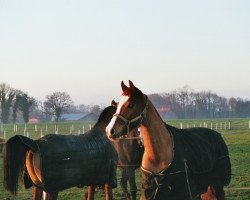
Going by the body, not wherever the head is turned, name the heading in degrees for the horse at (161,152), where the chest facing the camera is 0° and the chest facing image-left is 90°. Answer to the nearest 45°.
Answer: approximately 45°

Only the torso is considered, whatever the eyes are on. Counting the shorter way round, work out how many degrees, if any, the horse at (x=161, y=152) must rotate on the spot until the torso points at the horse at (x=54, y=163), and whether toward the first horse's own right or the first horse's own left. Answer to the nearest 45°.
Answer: approximately 90° to the first horse's own right

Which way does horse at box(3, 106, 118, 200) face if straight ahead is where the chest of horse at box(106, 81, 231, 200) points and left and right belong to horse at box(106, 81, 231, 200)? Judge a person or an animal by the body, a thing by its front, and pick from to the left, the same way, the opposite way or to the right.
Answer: the opposite way

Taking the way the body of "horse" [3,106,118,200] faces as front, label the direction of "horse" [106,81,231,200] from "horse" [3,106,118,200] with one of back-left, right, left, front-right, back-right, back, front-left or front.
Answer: right

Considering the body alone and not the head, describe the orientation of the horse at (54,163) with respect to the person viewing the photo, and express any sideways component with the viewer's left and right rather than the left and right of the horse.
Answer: facing away from the viewer and to the right of the viewer
